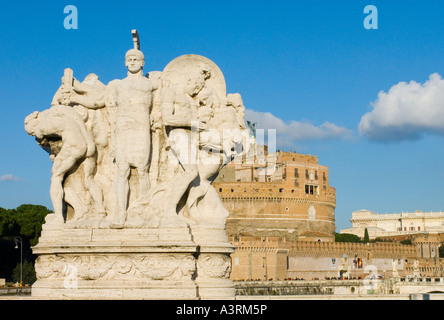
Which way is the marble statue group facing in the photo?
toward the camera
